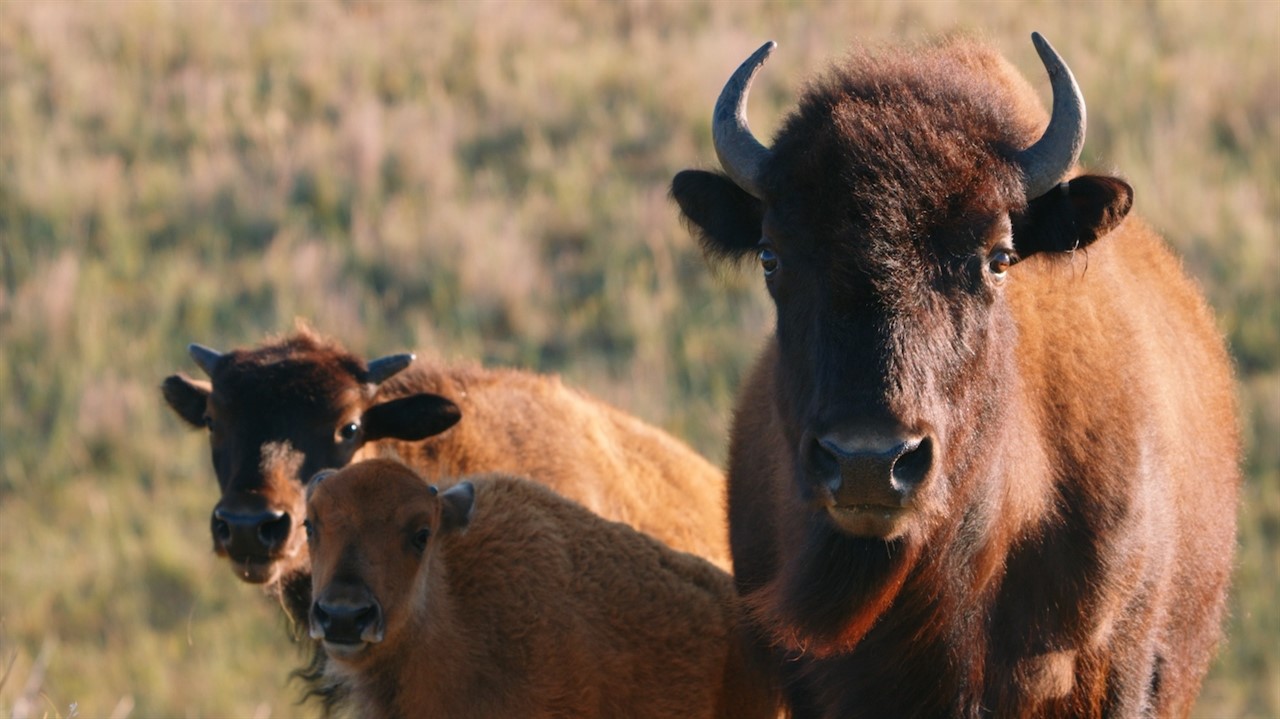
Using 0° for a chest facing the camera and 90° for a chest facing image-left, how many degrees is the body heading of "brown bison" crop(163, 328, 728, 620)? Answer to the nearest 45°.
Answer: approximately 45°

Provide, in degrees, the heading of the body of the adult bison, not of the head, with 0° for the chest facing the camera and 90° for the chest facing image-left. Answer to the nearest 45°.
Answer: approximately 0°

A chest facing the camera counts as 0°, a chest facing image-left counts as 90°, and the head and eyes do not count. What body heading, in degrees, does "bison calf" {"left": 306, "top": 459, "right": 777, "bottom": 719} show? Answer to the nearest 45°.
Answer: approximately 45°

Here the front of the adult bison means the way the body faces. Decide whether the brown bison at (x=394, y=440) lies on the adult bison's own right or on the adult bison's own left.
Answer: on the adult bison's own right

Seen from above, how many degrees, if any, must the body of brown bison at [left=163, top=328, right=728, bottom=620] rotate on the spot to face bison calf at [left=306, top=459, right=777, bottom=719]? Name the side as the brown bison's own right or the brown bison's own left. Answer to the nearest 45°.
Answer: approximately 45° to the brown bison's own left
